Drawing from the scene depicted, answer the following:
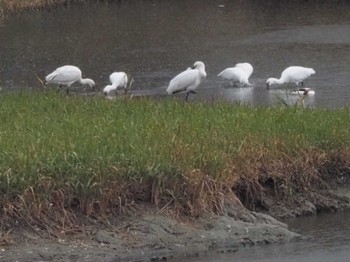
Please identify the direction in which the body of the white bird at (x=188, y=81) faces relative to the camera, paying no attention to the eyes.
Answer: to the viewer's right

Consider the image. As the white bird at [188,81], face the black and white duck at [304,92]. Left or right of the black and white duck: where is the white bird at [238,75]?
left

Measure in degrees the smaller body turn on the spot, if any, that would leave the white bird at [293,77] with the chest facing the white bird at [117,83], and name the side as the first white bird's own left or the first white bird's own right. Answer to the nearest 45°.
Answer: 0° — it already faces it

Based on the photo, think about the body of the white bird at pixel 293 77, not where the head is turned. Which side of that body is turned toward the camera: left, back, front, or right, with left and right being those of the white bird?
left
